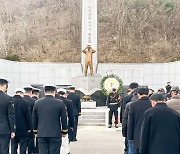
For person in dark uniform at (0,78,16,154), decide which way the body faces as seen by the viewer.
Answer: away from the camera

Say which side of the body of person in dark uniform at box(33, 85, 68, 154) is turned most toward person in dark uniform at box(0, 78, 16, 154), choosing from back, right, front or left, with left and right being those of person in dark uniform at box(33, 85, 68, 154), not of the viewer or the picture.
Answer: left

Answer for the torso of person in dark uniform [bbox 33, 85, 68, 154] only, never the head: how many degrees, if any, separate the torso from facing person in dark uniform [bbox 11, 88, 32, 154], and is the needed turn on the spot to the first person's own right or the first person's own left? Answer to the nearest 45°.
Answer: approximately 45° to the first person's own left

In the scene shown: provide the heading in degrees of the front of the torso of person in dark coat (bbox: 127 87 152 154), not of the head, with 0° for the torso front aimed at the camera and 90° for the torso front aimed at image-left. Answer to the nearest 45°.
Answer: approximately 180°

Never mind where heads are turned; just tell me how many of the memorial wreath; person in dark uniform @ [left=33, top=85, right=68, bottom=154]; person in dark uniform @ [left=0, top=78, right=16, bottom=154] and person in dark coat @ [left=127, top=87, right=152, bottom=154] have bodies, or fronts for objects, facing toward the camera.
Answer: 1

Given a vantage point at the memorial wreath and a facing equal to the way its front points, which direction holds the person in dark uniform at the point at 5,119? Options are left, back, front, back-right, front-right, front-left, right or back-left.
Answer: front

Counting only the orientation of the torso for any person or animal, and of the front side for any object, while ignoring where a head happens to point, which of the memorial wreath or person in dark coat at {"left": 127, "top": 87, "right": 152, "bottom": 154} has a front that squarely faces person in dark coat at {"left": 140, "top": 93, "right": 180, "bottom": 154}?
the memorial wreath

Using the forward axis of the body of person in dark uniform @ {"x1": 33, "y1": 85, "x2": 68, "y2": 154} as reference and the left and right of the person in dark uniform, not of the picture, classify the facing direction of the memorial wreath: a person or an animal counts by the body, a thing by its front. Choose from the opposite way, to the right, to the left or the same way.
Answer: the opposite way

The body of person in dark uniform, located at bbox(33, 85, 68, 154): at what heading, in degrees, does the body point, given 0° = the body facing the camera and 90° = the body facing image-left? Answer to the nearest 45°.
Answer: approximately 180°

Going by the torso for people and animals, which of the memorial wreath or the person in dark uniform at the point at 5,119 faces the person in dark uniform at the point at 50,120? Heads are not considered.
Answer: the memorial wreath

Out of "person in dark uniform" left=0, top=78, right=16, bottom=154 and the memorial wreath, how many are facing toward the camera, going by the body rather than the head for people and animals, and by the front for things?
1

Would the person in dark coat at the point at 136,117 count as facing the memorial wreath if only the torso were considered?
yes

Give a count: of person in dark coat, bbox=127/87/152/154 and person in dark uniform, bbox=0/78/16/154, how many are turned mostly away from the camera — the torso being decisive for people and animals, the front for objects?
2

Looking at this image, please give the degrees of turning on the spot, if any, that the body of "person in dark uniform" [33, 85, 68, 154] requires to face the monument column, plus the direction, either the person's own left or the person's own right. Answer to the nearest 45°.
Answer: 0° — they already face it

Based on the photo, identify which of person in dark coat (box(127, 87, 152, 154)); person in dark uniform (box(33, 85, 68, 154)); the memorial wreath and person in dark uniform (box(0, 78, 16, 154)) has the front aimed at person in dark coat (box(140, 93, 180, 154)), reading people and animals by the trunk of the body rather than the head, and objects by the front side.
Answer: the memorial wreath

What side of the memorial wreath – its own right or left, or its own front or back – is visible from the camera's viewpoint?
front

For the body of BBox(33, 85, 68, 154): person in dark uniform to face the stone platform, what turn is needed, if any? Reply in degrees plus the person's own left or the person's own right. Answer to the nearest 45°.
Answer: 0° — they already face it

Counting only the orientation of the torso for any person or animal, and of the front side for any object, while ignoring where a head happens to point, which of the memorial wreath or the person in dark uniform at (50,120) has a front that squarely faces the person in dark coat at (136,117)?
the memorial wreath

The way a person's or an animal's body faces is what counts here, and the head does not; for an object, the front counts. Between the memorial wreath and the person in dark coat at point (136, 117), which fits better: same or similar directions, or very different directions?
very different directions
